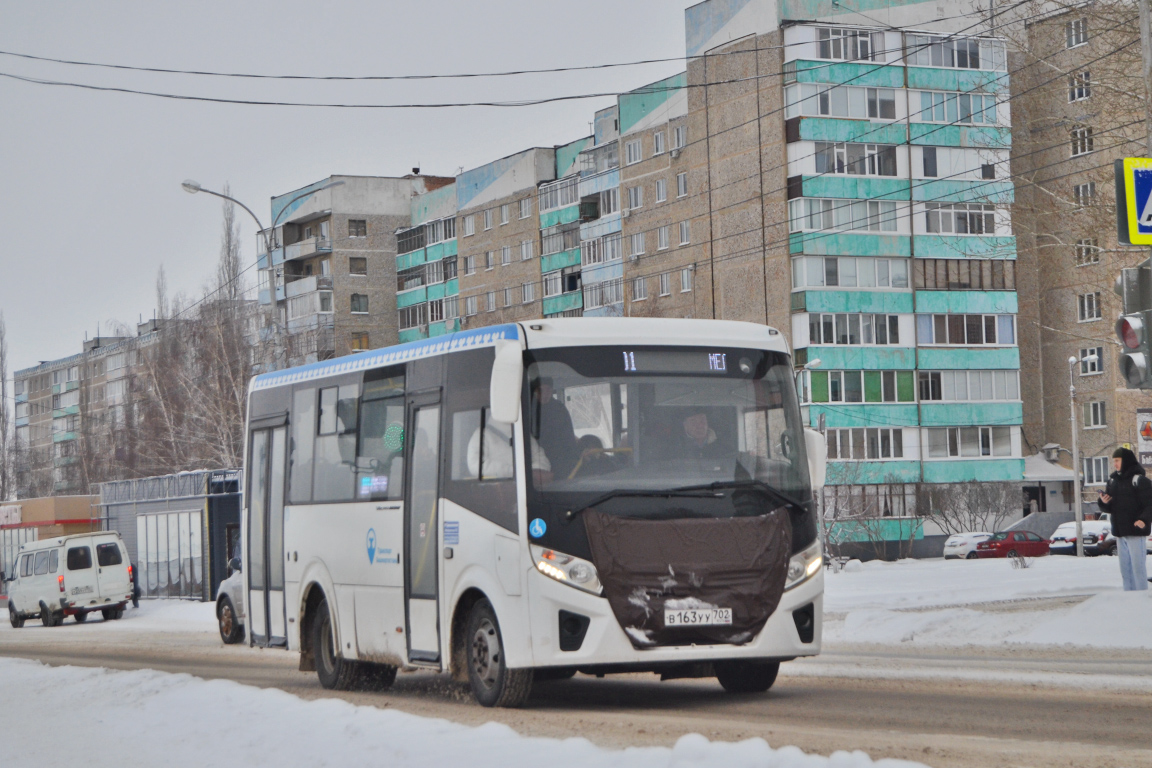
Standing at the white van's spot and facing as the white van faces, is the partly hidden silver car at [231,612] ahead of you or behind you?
behind

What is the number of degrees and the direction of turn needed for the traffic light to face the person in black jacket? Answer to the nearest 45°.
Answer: approximately 135° to its right

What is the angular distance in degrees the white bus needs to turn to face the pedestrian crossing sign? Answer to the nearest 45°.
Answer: approximately 90° to its left

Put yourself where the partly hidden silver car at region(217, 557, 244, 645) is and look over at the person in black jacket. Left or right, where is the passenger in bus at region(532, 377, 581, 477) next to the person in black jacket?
right

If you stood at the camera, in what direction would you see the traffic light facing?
facing the viewer and to the left of the viewer

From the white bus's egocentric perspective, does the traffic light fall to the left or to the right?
on its left

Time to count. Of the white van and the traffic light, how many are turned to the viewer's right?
0

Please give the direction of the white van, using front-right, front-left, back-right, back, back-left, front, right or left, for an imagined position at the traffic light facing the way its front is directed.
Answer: right

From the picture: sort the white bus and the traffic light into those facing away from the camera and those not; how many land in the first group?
0

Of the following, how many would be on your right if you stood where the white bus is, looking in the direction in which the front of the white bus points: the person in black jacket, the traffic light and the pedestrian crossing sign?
0
